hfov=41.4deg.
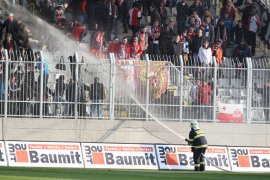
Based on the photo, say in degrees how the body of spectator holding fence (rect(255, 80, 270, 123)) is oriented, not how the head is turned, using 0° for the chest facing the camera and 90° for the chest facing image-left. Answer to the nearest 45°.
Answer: approximately 45°

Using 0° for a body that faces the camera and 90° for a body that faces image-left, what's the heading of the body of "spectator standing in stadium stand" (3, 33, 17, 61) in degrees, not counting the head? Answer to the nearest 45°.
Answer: approximately 0°
